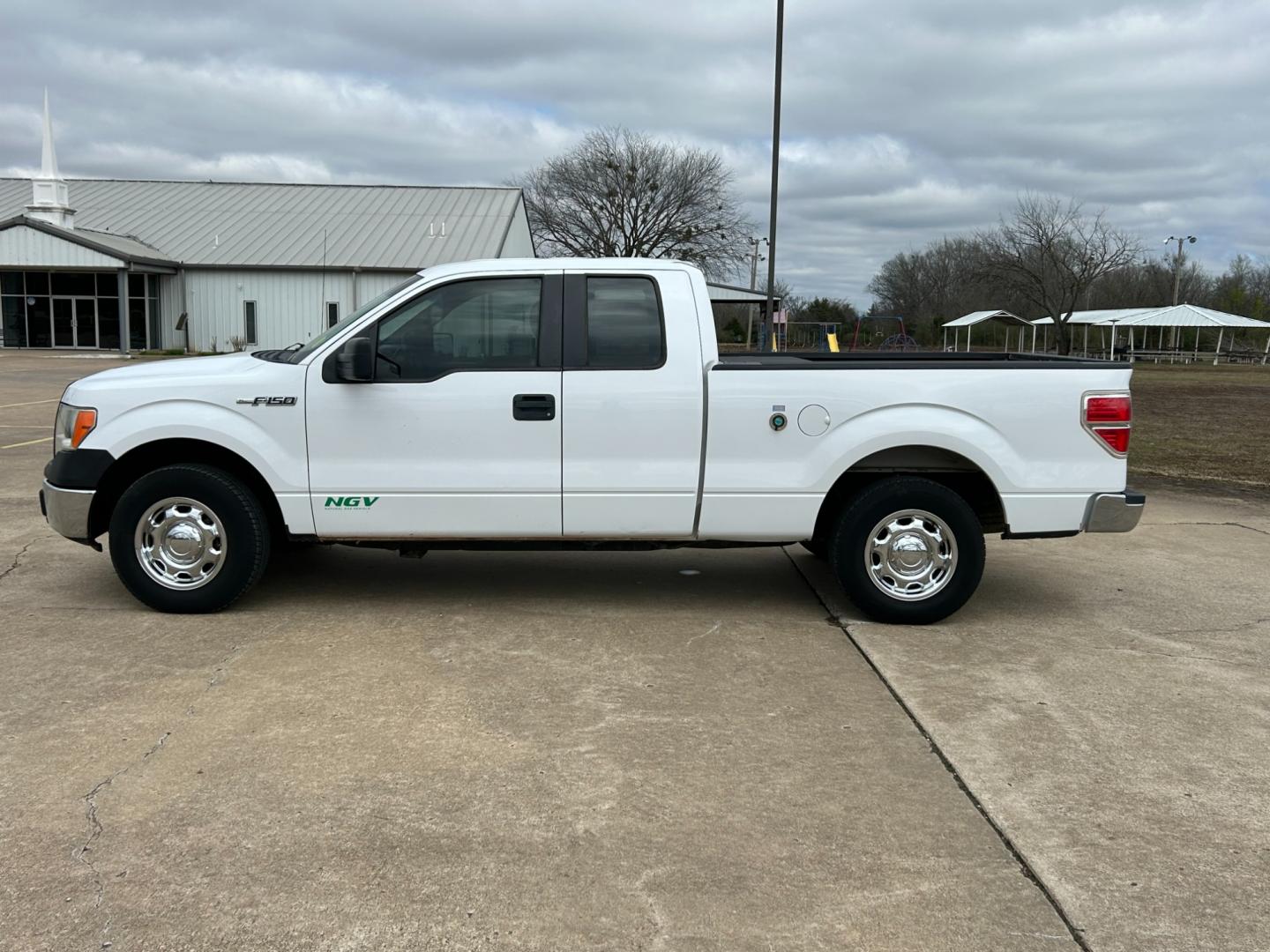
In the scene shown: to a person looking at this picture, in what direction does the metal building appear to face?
facing the viewer

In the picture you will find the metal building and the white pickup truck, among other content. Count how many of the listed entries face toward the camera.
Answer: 1

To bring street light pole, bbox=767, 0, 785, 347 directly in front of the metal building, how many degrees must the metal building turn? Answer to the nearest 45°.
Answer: approximately 45° to its left

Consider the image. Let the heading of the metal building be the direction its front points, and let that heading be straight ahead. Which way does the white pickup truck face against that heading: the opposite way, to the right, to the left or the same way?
to the right

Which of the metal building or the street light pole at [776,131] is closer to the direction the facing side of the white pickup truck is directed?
the metal building

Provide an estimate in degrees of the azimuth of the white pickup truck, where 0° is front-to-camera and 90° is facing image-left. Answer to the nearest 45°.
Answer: approximately 90°

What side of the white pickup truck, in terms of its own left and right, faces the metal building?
right

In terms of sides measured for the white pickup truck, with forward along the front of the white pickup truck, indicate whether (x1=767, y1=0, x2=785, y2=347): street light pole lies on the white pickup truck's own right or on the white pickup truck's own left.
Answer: on the white pickup truck's own right

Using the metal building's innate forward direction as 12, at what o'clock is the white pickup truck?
The white pickup truck is roughly at 12 o'clock from the metal building.
